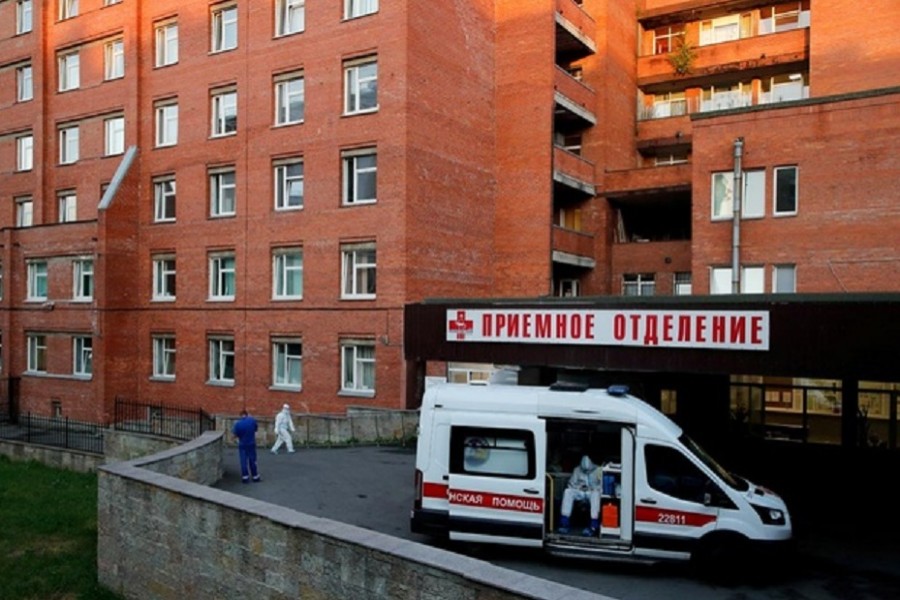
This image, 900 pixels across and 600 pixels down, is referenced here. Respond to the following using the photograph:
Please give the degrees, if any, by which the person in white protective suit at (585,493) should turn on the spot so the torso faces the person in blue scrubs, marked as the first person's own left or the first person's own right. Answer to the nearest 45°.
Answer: approximately 90° to the first person's own right

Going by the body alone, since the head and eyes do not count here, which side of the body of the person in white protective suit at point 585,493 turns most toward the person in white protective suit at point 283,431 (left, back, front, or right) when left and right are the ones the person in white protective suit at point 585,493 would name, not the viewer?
back

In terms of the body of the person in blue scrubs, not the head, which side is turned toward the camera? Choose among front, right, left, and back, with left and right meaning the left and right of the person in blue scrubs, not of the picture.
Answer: back

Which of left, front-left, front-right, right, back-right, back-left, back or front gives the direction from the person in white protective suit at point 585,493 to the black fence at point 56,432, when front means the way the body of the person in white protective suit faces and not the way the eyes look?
right

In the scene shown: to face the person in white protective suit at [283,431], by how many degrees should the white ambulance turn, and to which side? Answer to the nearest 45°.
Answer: approximately 135° to its left

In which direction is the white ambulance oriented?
to the viewer's right

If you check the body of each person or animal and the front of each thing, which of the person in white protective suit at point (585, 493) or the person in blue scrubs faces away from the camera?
the person in blue scrubs
